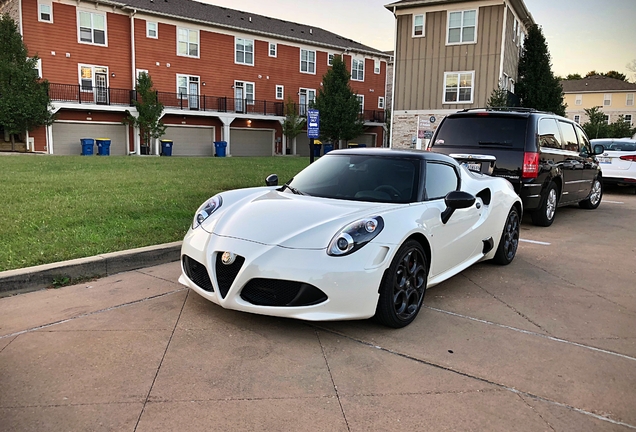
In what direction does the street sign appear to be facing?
toward the camera

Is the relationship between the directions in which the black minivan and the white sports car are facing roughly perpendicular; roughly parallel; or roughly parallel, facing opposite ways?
roughly parallel, facing opposite ways

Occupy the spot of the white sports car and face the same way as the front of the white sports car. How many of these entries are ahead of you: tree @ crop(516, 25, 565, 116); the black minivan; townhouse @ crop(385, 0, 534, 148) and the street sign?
0

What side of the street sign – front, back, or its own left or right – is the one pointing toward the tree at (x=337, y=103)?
back

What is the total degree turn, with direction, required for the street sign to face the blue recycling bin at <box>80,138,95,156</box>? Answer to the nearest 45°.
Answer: approximately 135° to its right

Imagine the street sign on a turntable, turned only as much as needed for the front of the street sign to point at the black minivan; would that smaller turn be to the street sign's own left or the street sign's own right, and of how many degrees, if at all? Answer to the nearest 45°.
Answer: approximately 45° to the street sign's own left

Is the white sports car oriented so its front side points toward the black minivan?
no

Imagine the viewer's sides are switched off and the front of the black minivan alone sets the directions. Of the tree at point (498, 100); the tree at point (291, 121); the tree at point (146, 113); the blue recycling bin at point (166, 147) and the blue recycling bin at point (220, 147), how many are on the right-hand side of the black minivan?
0

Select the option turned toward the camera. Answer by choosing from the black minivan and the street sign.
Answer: the street sign

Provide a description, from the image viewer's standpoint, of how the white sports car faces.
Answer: facing the viewer and to the left of the viewer

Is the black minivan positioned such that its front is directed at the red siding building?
no

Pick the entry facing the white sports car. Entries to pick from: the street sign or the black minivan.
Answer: the street sign

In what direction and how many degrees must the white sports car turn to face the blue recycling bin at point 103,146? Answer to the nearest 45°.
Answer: approximately 90° to its right

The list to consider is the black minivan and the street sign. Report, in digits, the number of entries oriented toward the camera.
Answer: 1

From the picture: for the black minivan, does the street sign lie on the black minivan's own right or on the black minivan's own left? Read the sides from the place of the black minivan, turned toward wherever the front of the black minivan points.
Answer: on the black minivan's own left

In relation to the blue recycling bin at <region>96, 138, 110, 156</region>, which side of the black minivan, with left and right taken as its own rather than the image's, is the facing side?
left

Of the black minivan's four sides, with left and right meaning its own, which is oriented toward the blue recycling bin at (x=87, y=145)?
left
